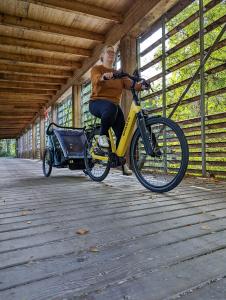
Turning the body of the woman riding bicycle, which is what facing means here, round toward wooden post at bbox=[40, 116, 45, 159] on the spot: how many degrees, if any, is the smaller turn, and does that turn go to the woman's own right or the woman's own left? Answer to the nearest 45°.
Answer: approximately 135° to the woman's own left

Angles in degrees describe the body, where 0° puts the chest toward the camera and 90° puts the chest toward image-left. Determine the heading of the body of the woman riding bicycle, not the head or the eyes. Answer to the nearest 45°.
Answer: approximately 315°

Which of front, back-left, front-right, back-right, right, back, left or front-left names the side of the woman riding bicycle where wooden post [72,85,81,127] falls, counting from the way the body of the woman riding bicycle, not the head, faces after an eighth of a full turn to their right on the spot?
back

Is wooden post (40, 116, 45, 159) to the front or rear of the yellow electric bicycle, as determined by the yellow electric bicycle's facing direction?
to the rear

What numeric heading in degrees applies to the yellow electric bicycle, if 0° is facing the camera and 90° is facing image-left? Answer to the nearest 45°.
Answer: approximately 315°

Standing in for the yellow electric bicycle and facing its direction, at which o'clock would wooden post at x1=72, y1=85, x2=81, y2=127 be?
The wooden post is roughly at 7 o'clock from the yellow electric bicycle.
